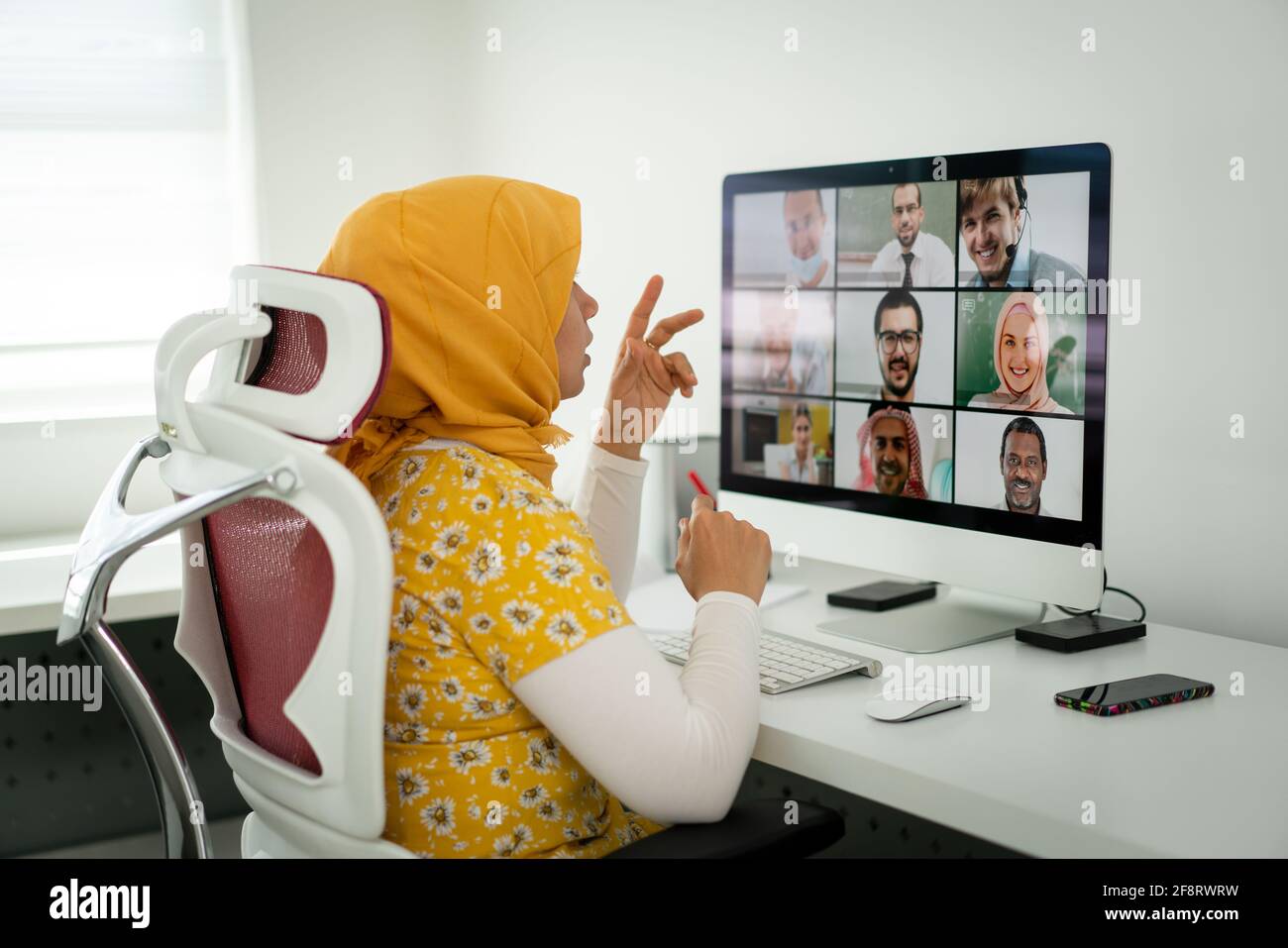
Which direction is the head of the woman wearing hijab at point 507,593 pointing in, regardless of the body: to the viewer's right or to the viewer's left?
to the viewer's right

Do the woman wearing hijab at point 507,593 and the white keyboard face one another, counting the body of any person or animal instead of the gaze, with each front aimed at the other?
yes

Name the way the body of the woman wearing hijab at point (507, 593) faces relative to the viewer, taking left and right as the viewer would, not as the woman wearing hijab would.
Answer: facing away from the viewer and to the right of the viewer

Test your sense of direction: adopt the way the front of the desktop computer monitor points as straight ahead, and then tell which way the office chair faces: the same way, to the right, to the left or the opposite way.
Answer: the opposite way
